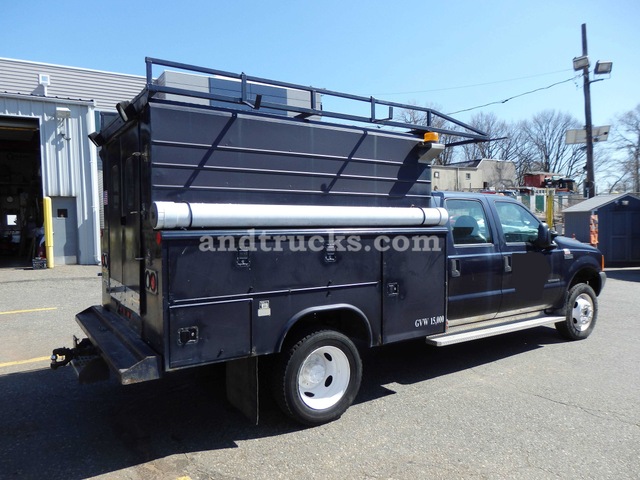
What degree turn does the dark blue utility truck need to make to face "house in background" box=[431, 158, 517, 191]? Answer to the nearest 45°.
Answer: approximately 45° to its left

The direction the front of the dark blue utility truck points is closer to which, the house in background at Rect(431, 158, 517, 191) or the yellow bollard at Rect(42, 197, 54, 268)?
the house in background

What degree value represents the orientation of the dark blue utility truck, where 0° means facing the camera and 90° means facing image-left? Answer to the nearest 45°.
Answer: approximately 225°

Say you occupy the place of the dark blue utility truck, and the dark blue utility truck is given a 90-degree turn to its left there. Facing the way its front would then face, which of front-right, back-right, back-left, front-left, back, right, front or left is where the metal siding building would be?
front

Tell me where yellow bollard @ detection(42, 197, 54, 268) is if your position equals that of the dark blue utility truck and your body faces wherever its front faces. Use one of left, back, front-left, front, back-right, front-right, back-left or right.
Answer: left

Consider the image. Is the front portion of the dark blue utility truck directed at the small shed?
yes
